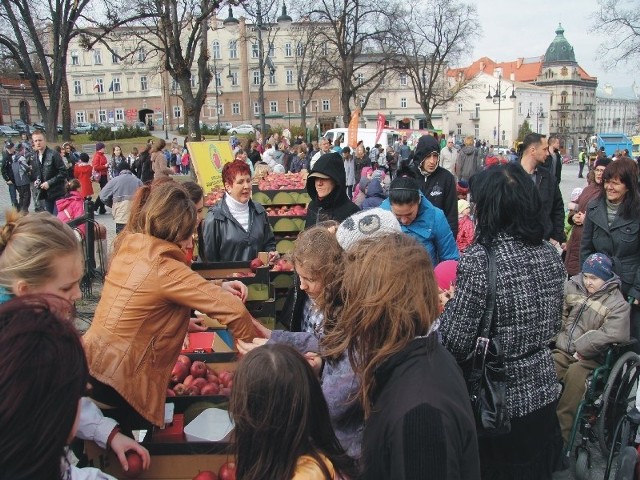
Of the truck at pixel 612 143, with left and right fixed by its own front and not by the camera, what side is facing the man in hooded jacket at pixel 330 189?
left

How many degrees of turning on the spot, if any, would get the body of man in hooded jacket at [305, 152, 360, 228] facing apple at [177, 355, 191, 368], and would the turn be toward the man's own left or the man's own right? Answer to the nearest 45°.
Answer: approximately 45° to the man's own left

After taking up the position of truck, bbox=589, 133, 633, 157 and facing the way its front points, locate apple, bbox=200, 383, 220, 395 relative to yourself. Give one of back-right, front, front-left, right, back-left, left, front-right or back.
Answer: left

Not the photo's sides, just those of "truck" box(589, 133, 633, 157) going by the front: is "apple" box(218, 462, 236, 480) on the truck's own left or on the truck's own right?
on the truck's own left

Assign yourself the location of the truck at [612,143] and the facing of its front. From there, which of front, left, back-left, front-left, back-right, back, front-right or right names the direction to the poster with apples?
left

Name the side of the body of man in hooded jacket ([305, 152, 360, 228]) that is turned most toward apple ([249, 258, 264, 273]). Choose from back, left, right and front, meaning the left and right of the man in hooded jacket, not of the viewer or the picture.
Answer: front

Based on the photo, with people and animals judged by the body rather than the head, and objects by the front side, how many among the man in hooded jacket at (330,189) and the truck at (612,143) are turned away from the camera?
0

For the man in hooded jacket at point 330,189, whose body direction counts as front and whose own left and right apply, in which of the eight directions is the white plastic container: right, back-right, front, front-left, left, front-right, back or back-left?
front-left

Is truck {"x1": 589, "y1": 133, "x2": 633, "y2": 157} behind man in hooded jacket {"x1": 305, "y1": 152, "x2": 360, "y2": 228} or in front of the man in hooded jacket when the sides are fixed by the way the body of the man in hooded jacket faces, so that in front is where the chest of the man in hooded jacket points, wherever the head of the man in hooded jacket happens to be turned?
behind

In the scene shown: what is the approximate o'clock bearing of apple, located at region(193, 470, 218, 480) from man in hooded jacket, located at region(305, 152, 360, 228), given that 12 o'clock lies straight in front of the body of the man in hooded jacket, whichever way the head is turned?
The apple is roughly at 11 o'clock from the man in hooded jacket.

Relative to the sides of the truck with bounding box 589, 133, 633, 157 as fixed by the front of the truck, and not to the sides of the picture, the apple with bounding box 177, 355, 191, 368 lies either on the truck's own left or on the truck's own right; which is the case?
on the truck's own left

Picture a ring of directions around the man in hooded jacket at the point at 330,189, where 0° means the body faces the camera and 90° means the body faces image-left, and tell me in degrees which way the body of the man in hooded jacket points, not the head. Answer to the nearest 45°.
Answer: approximately 45°
